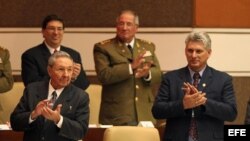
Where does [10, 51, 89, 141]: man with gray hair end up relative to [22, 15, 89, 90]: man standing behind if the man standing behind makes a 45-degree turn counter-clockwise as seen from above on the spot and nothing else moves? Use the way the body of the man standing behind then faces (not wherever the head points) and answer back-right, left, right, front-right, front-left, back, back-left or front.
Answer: right

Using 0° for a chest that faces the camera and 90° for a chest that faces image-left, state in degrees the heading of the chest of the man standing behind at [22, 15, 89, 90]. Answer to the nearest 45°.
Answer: approximately 315°

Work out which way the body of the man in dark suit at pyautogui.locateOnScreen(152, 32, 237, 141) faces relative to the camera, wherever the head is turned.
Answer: toward the camera

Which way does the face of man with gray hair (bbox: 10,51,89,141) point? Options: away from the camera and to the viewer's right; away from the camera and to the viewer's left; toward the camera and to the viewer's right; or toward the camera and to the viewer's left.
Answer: toward the camera and to the viewer's right

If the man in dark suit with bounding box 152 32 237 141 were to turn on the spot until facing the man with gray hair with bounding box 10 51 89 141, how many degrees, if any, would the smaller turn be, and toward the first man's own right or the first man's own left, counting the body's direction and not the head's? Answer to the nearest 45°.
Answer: approximately 90° to the first man's own right

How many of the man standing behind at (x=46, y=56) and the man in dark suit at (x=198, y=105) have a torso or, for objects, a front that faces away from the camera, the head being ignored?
0
